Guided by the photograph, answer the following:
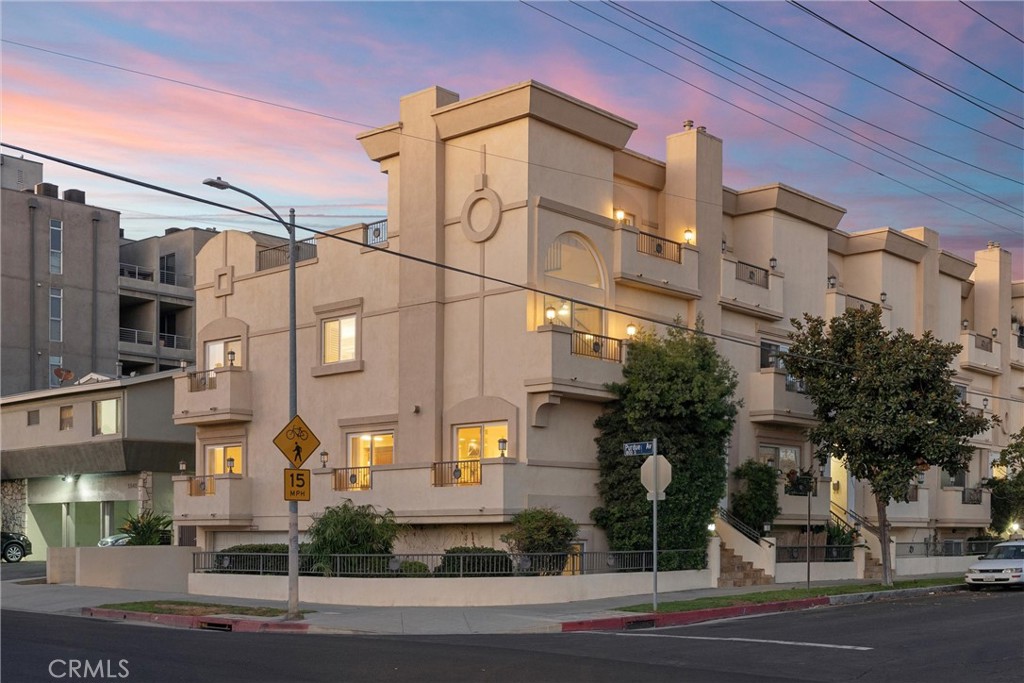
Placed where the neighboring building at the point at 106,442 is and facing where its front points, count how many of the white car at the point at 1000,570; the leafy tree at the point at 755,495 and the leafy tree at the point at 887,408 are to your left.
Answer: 3

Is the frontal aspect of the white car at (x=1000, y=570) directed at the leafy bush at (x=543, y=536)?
yes

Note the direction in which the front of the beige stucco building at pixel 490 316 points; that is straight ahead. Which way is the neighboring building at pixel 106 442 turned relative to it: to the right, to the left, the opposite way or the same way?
to the right

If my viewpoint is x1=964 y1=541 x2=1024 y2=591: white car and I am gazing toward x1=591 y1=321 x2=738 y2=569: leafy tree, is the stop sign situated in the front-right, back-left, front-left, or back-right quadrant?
front-left

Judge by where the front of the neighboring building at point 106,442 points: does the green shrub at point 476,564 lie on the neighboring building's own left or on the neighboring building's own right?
on the neighboring building's own left

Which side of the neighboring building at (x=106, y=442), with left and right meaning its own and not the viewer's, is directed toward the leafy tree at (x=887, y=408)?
left

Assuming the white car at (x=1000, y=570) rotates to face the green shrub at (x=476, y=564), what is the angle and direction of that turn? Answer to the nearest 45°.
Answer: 0° — it already faces it

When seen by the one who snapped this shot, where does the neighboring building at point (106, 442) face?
facing the viewer and to the left of the viewer

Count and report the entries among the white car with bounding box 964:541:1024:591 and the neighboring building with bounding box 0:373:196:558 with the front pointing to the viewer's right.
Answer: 0

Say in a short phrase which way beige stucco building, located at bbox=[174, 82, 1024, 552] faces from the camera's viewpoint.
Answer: facing the viewer and to the right of the viewer

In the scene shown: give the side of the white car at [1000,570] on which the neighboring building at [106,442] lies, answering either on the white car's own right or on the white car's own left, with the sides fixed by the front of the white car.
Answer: on the white car's own right

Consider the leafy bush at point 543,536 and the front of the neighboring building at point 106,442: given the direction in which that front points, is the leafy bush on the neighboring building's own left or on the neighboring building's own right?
on the neighboring building's own left
